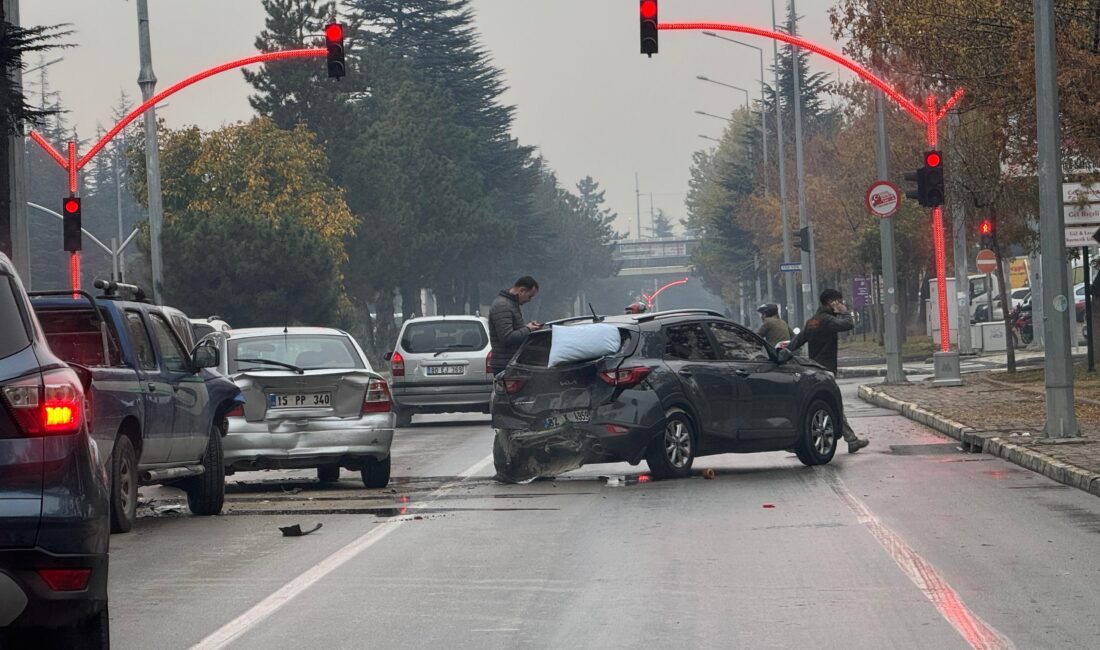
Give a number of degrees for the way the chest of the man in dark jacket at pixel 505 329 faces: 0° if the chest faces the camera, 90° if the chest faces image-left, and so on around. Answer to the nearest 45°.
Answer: approximately 270°

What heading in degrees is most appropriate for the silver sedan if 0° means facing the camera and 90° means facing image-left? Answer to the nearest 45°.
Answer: approximately 180°

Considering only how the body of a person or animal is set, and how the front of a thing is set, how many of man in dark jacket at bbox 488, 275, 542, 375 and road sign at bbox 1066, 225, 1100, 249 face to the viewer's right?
1

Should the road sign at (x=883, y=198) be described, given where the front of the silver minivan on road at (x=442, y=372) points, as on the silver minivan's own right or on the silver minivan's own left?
on the silver minivan's own right

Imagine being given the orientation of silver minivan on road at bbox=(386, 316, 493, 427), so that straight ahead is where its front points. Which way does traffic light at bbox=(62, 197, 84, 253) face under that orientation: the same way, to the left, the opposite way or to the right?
the opposite way

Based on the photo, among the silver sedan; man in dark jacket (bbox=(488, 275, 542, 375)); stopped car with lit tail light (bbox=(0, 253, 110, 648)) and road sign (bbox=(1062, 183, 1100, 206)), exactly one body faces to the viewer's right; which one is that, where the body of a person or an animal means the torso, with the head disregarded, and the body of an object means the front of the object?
the man in dark jacket

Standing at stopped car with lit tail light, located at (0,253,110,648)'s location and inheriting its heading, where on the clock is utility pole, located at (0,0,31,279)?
The utility pole is roughly at 12 o'clock from the stopped car with lit tail light.

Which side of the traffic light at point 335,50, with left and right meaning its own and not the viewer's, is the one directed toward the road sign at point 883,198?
left

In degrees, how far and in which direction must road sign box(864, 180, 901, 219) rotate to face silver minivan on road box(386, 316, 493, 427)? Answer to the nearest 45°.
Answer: approximately 45° to its right

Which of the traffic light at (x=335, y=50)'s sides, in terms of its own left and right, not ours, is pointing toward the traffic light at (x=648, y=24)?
left

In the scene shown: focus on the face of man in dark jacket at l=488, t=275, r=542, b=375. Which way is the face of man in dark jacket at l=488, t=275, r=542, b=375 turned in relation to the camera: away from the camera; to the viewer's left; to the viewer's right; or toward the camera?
to the viewer's right

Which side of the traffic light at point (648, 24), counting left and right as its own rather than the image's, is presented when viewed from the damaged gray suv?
front

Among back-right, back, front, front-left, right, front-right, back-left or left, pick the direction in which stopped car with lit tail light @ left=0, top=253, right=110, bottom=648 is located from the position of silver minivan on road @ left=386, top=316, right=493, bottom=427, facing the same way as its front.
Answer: back

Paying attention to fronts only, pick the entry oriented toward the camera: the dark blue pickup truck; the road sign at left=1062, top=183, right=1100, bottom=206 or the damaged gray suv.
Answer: the road sign
